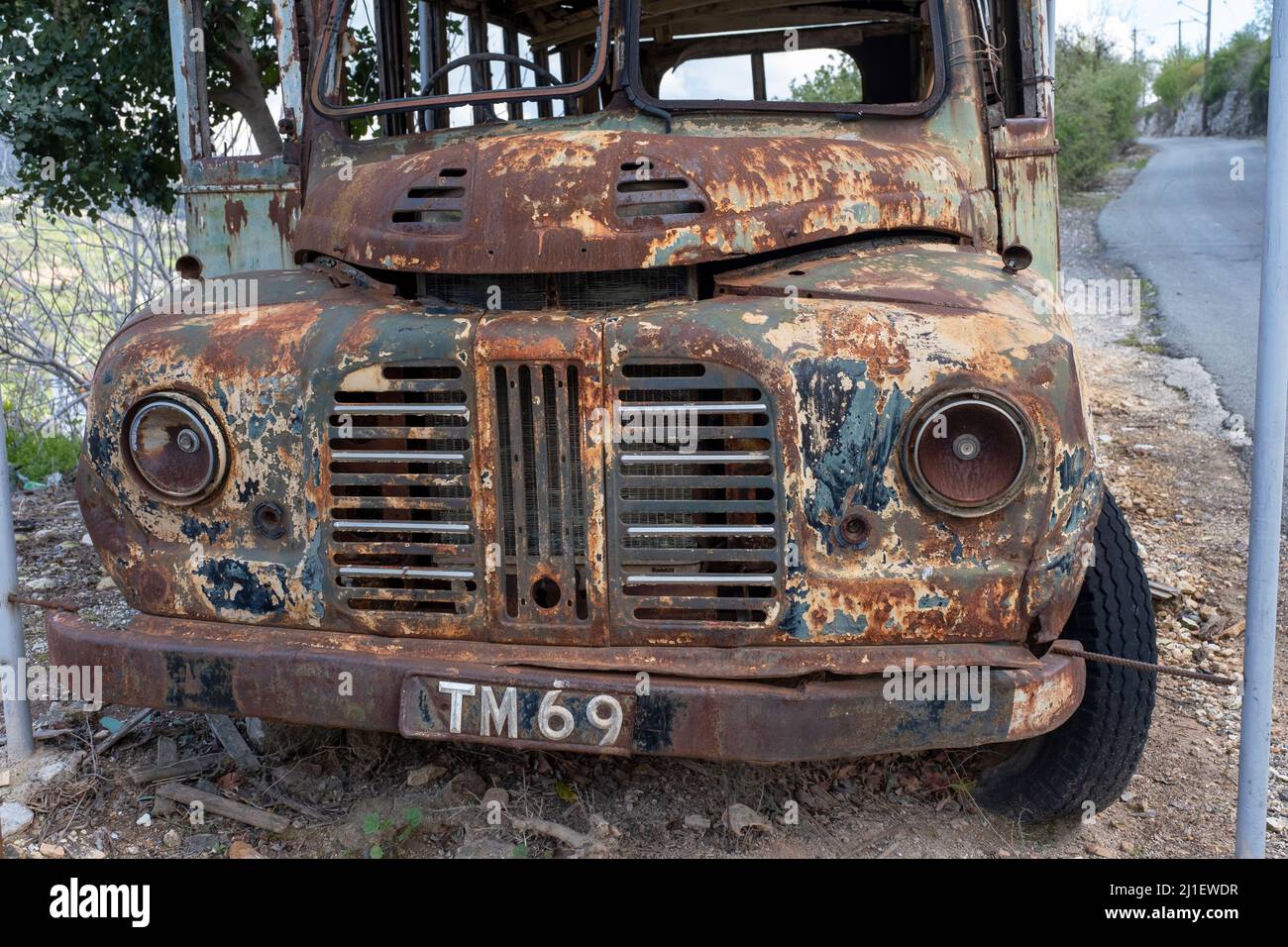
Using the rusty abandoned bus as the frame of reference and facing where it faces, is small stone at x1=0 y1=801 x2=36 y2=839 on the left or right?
on its right

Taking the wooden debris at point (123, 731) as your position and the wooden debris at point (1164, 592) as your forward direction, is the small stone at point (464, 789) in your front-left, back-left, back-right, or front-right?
front-right

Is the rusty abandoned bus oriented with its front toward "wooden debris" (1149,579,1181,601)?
no

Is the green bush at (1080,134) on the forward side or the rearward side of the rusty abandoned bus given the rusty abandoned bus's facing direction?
on the rearward side

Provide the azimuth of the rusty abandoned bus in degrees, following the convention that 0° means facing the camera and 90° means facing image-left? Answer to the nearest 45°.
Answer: approximately 0°

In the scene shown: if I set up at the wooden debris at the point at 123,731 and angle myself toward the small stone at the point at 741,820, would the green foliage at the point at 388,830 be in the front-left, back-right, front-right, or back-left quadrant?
front-right

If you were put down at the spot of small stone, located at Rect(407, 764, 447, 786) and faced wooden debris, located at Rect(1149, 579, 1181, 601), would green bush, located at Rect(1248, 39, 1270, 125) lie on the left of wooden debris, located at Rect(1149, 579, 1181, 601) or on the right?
left

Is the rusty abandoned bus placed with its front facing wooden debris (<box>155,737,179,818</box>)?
yes
